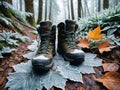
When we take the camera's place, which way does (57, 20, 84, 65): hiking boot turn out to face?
facing the viewer and to the right of the viewer

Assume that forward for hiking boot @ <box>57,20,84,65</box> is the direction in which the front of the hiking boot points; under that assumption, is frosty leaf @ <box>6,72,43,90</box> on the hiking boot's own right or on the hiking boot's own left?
on the hiking boot's own right

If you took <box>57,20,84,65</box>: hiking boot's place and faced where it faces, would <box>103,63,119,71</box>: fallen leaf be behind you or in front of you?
in front

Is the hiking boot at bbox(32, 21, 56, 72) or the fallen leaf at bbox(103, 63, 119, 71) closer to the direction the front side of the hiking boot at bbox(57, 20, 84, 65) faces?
the fallen leaf

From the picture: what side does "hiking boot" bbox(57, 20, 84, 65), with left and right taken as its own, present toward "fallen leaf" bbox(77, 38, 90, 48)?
left
